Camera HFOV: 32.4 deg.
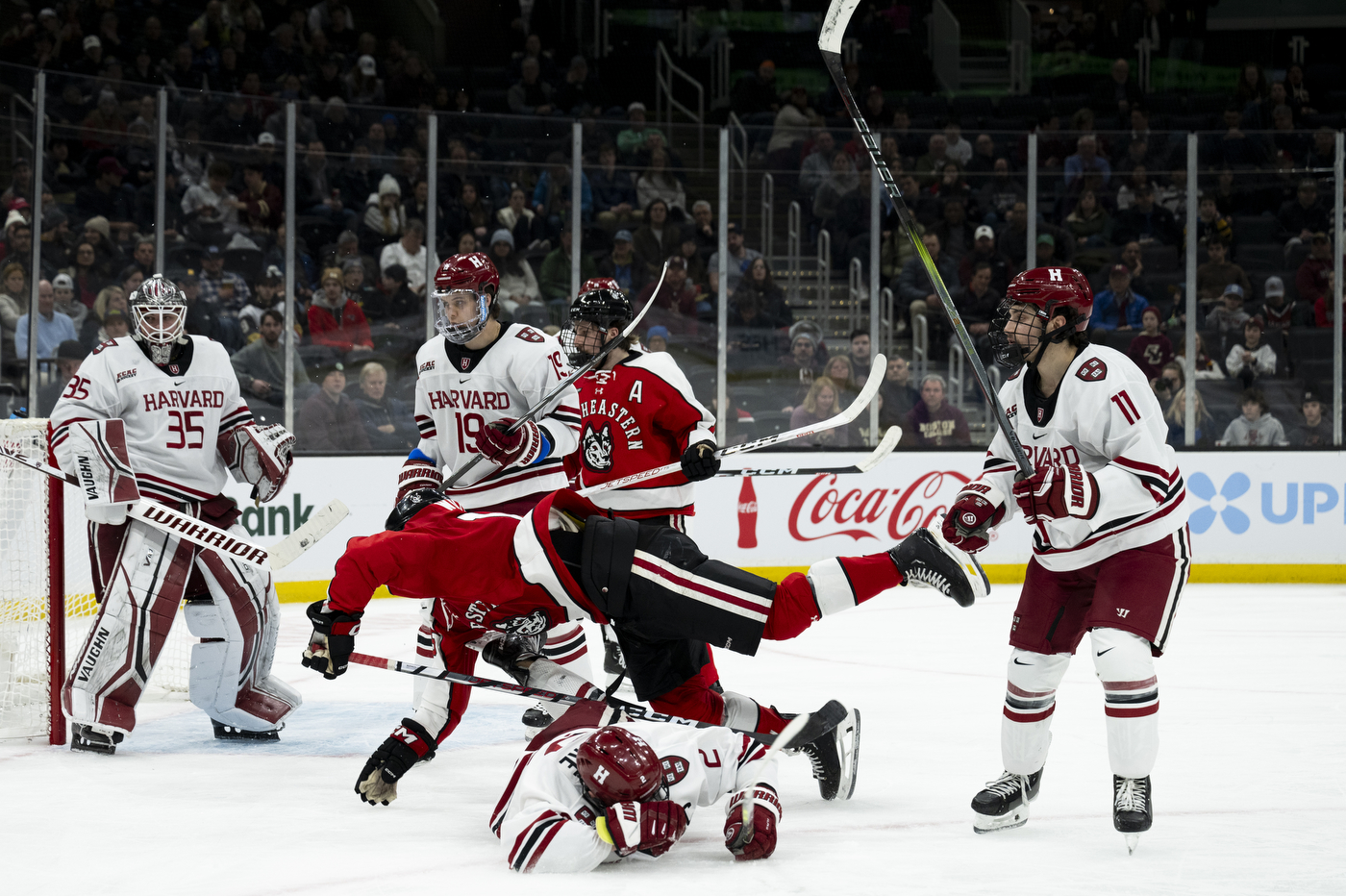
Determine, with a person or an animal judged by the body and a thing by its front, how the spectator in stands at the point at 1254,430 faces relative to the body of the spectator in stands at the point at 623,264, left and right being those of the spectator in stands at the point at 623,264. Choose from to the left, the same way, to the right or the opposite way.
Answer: the same way

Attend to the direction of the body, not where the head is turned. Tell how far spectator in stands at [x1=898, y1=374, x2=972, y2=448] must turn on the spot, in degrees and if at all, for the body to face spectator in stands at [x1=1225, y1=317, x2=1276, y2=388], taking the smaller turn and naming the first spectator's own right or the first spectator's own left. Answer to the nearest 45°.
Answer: approximately 90° to the first spectator's own left

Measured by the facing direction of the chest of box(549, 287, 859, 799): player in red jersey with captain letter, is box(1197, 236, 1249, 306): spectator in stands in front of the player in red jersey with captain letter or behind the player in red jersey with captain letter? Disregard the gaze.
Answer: behind

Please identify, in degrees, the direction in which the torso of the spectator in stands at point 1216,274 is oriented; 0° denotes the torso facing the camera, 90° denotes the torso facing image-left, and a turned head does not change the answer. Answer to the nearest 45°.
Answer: approximately 0°

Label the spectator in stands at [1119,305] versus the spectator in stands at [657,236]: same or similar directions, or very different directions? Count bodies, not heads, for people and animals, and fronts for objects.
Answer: same or similar directions

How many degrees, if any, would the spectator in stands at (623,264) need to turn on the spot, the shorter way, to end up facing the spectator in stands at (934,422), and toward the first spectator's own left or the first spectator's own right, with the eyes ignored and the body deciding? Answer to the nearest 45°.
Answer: approximately 90° to the first spectator's own left

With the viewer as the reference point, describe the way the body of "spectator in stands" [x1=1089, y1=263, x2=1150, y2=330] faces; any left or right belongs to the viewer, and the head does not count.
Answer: facing the viewer

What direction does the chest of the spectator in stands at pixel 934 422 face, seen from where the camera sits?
toward the camera

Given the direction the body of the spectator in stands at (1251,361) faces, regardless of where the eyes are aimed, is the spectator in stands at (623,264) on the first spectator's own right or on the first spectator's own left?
on the first spectator's own right

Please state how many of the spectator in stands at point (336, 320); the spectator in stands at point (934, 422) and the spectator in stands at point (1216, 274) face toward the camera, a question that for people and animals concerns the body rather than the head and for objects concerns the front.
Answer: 3

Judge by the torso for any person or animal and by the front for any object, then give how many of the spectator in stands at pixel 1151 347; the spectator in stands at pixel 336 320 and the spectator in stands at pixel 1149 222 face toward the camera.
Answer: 3

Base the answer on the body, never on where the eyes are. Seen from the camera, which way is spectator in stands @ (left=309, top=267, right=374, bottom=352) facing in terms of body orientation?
toward the camera

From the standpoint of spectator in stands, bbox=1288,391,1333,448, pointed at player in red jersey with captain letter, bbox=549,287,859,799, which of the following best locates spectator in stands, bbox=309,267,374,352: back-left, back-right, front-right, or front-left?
front-right

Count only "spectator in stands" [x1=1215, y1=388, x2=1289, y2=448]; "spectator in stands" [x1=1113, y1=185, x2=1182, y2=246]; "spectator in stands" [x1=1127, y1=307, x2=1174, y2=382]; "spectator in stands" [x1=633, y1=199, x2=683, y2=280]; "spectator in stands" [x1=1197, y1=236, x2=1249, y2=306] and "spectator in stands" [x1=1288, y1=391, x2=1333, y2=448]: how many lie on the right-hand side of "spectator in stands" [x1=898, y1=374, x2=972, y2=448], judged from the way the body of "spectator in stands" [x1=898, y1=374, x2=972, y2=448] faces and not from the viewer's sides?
1

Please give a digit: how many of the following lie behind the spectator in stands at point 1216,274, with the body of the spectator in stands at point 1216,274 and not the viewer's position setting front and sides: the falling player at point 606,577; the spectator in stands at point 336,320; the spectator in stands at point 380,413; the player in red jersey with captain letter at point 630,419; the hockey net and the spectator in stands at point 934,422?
0

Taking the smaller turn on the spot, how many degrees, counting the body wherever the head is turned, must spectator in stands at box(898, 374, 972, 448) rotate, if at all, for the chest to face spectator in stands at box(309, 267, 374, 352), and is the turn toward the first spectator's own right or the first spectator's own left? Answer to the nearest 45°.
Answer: approximately 90° to the first spectator's own right

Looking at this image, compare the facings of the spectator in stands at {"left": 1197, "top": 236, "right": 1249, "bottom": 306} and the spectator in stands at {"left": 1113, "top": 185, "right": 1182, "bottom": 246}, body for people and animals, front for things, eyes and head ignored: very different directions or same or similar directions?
same or similar directions

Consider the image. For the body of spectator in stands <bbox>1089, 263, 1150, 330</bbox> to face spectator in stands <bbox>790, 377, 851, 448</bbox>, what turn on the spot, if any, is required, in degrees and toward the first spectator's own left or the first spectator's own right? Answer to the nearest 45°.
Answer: approximately 45° to the first spectator's own right

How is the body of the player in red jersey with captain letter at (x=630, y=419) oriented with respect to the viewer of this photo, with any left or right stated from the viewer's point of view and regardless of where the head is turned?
facing the viewer and to the left of the viewer

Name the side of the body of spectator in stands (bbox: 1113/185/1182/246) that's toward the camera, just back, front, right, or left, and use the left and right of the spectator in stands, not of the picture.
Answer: front
